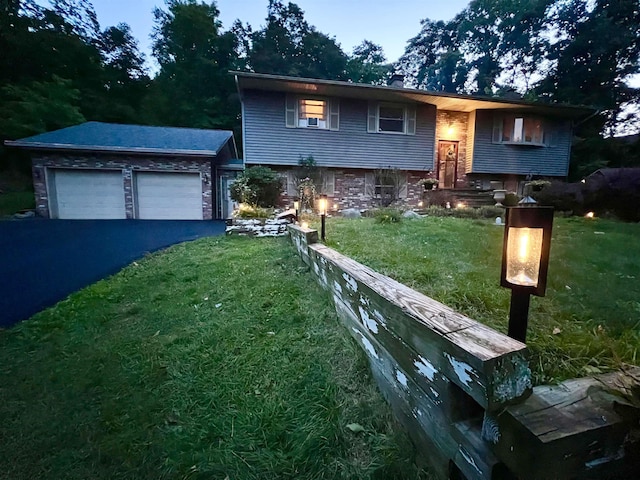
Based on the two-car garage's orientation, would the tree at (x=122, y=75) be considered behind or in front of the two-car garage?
behind

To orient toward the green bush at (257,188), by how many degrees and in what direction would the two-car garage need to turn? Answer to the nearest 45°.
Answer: approximately 45° to its left

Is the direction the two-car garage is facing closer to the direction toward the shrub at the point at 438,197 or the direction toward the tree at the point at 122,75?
the shrub

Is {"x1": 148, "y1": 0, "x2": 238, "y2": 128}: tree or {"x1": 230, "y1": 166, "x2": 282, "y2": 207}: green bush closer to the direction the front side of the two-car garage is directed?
the green bush

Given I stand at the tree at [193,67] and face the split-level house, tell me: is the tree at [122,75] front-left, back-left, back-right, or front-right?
back-right

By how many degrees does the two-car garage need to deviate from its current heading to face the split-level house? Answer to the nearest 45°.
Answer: approximately 45° to its left

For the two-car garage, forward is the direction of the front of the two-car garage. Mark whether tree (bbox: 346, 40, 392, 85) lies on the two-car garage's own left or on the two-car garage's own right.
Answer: on the two-car garage's own left

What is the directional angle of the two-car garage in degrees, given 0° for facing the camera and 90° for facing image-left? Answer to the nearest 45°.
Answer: approximately 0°

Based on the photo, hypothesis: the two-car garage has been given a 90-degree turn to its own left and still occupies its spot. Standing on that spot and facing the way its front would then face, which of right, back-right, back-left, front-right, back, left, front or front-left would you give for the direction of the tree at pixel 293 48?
front-left

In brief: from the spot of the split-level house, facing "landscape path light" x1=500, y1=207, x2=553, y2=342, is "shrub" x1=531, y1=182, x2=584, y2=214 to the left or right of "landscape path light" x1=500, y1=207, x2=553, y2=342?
left

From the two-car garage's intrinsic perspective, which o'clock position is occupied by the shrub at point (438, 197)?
The shrub is roughly at 10 o'clock from the two-car garage.

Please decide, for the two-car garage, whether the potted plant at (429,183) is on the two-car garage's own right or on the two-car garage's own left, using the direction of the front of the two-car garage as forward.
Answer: on the two-car garage's own left

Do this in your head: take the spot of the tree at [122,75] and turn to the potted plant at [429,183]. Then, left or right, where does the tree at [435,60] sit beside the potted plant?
left
